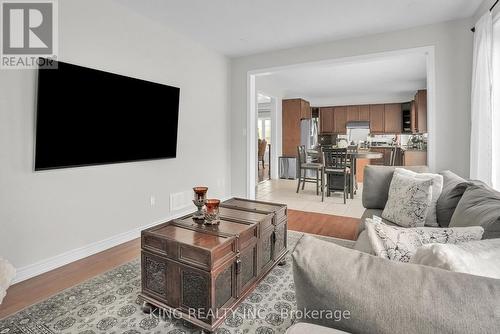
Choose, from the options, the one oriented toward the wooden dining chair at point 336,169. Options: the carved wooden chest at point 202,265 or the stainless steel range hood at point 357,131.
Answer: the stainless steel range hood

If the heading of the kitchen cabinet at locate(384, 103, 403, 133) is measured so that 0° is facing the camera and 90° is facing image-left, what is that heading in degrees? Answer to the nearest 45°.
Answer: approximately 0°

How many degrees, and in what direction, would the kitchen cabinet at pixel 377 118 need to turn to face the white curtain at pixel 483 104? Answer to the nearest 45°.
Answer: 0° — it already faces it

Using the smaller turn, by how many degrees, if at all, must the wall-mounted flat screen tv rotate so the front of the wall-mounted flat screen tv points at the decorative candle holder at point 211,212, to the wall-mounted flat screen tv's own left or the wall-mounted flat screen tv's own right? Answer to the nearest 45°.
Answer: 0° — it already faces it

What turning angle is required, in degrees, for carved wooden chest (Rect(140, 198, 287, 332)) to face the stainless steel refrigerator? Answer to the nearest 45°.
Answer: approximately 135° to its left

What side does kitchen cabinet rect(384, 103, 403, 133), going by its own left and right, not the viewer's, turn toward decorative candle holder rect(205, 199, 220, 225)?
front

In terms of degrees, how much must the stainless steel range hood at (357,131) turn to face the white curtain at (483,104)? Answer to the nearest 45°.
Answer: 0° — it already faces it

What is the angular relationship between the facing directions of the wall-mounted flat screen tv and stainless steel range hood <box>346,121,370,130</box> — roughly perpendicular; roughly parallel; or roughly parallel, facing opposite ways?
roughly perpendicular

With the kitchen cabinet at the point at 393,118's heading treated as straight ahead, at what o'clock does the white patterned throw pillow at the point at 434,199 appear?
The white patterned throw pillow is roughly at 12 o'clock from the kitchen cabinet.

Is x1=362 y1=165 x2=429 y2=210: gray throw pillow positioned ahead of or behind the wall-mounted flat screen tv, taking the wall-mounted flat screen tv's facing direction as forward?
ahead

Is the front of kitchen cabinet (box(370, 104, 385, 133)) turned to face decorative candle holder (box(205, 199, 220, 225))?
yes
